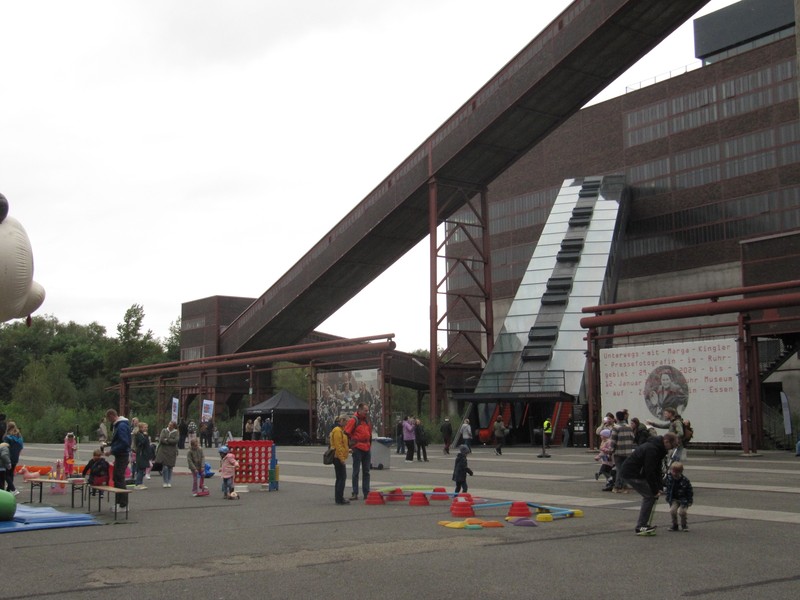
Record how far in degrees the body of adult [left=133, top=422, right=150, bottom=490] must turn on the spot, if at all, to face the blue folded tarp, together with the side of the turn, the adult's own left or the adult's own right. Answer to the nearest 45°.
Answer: approximately 90° to the adult's own right

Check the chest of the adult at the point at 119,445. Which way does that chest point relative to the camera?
to the viewer's left

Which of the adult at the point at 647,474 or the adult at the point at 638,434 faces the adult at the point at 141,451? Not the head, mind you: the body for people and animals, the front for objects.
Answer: the adult at the point at 638,434

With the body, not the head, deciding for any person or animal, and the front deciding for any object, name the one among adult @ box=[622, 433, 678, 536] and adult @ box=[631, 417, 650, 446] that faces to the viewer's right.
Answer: adult @ box=[622, 433, 678, 536]

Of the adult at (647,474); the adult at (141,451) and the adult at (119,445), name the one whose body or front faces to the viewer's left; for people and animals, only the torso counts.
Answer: the adult at (119,445)

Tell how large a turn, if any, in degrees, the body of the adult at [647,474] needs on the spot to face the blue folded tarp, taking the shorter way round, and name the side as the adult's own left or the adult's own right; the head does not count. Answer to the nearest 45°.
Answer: approximately 180°

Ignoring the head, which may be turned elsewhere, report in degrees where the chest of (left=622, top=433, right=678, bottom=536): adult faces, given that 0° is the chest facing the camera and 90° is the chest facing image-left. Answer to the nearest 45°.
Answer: approximately 270°
